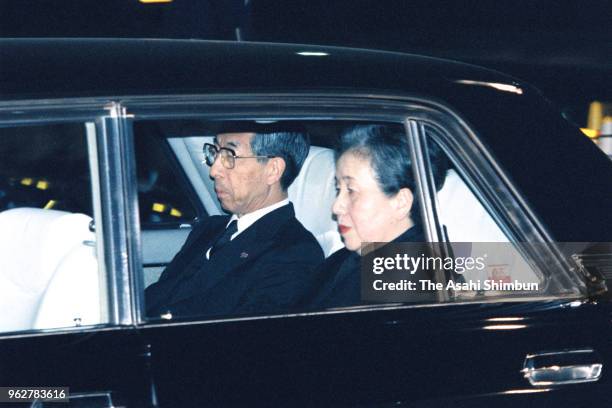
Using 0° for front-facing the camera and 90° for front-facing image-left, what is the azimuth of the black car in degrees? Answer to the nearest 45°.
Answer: approximately 90°

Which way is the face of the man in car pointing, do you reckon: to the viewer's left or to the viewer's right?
to the viewer's left
